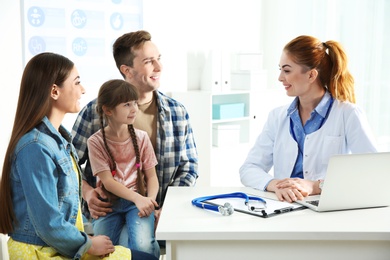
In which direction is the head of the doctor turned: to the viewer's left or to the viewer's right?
to the viewer's left

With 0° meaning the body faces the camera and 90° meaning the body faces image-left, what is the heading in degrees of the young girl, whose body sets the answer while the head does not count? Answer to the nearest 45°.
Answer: approximately 315°

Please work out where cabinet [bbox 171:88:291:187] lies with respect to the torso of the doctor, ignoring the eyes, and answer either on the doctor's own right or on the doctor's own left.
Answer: on the doctor's own right

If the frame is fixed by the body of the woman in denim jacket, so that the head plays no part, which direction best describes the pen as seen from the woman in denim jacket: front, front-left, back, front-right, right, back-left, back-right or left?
front

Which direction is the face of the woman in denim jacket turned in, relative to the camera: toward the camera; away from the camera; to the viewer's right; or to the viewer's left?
to the viewer's right

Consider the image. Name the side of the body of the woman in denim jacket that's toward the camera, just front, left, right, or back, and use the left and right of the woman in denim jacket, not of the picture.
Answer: right

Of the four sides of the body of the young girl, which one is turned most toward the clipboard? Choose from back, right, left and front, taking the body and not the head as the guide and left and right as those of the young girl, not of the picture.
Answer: left

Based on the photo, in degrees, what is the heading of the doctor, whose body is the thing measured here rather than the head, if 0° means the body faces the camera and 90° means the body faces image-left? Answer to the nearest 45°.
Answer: approximately 45°

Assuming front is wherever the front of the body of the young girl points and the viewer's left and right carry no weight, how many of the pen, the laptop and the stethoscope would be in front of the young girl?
3

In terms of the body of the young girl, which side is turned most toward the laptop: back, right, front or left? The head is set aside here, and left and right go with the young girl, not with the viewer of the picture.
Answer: front

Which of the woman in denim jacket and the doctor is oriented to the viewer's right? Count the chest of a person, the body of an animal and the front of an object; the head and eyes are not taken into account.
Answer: the woman in denim jacket

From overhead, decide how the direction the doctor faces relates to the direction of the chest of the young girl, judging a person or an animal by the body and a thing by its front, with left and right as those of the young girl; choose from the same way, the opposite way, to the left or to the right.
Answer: to the right

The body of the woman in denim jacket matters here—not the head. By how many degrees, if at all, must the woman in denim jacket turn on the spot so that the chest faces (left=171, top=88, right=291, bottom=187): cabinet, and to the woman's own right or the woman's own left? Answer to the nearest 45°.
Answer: approximately 45° to the woman's own left

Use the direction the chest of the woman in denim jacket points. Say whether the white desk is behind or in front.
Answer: in front

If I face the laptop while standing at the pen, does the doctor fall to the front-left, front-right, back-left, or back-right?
front-left

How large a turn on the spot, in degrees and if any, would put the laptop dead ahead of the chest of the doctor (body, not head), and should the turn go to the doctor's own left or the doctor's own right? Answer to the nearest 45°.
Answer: approximately 45° to the doctor's own left
